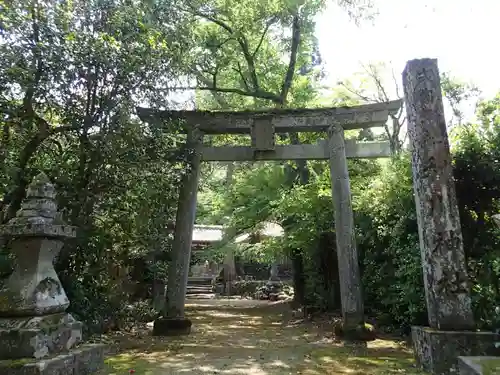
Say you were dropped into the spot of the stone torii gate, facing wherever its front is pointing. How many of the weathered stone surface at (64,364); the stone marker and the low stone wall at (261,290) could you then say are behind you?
1

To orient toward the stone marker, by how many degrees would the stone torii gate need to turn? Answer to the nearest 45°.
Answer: approximately 45° to its left

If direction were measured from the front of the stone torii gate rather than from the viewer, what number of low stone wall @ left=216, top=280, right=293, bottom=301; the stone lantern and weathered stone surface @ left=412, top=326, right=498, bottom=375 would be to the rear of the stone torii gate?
1

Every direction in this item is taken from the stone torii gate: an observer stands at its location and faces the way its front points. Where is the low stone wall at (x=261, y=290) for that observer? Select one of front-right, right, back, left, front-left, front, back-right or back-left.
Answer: back

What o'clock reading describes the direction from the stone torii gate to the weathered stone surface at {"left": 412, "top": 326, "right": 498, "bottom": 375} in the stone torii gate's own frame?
The weathered stone surface is roughly at 11 o'clock from the stone torii gate.

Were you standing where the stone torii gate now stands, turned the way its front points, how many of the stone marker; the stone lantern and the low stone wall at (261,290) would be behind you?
1

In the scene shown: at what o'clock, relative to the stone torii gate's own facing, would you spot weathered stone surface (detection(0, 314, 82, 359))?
The weathered stone surface is roughly at 1 o'clock from the stone torii gate.

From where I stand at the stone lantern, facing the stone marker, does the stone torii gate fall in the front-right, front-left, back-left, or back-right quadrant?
front-left

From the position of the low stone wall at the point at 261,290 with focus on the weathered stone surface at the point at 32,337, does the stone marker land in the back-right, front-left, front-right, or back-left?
front-left

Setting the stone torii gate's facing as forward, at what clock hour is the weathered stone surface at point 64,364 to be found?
The weathered stone surface is roughly at 1 o'clock from the stone torii gate.

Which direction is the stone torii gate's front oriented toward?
toward the camera

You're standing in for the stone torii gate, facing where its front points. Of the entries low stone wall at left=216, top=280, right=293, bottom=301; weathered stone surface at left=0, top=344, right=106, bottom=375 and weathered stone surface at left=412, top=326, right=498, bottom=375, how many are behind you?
1

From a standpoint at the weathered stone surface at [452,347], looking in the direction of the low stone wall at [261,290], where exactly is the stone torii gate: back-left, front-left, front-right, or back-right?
front-left

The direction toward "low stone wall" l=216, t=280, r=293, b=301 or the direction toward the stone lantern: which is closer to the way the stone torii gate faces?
the stone lantern

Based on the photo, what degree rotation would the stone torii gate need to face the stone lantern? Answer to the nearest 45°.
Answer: approximately 45° to its right
